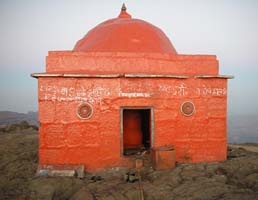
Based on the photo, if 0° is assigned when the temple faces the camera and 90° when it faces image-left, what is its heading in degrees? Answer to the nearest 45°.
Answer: approximately 0°
